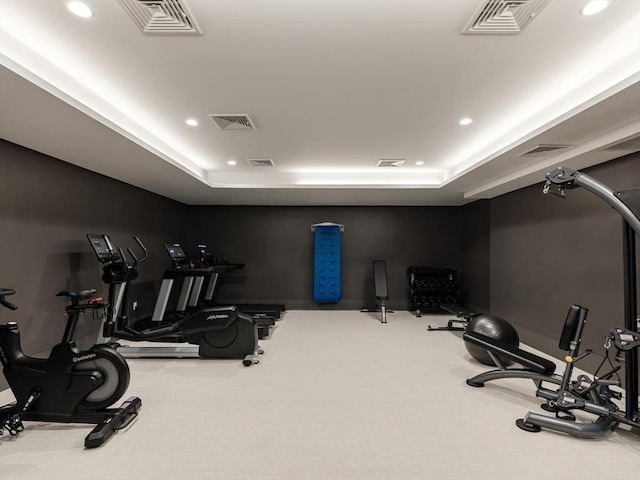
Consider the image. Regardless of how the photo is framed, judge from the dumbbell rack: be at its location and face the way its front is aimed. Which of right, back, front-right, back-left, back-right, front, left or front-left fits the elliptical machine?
front-right

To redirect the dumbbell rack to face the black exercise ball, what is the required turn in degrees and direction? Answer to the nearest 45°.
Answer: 0° — it already faces it

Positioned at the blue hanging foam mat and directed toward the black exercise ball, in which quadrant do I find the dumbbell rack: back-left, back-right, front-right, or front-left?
front-left

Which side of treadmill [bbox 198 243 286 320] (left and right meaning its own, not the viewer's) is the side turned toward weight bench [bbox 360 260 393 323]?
back

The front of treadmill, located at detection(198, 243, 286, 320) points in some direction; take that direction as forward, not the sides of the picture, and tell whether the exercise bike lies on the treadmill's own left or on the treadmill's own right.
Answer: on the treadmill's own left

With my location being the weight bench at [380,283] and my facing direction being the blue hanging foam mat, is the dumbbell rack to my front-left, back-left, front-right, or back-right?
back-right

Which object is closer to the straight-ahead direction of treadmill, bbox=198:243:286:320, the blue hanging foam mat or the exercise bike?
the exercise bike

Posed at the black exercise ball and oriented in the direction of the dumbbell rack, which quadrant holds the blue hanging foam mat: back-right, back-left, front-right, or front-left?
front-left

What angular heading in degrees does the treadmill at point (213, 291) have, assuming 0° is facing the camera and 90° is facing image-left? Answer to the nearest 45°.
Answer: approximately 90°

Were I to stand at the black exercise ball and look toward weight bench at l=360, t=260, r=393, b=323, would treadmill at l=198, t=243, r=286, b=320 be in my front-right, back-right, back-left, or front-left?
front-left

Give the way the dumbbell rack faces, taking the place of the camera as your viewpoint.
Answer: facing the viewer

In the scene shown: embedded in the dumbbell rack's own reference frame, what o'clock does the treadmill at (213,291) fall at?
The treadmill is roughly at 2 o'clock from the dumbbell rack.

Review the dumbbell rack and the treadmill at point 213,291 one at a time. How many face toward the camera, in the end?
1

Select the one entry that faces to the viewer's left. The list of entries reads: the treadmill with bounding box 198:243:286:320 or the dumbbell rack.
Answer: the treadmill

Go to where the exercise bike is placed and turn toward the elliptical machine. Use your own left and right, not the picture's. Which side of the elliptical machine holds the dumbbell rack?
right

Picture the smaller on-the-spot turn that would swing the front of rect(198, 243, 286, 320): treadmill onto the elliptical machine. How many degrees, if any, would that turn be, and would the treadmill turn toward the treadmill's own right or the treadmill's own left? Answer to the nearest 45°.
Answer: approximately 90° to the treadmill's own left
